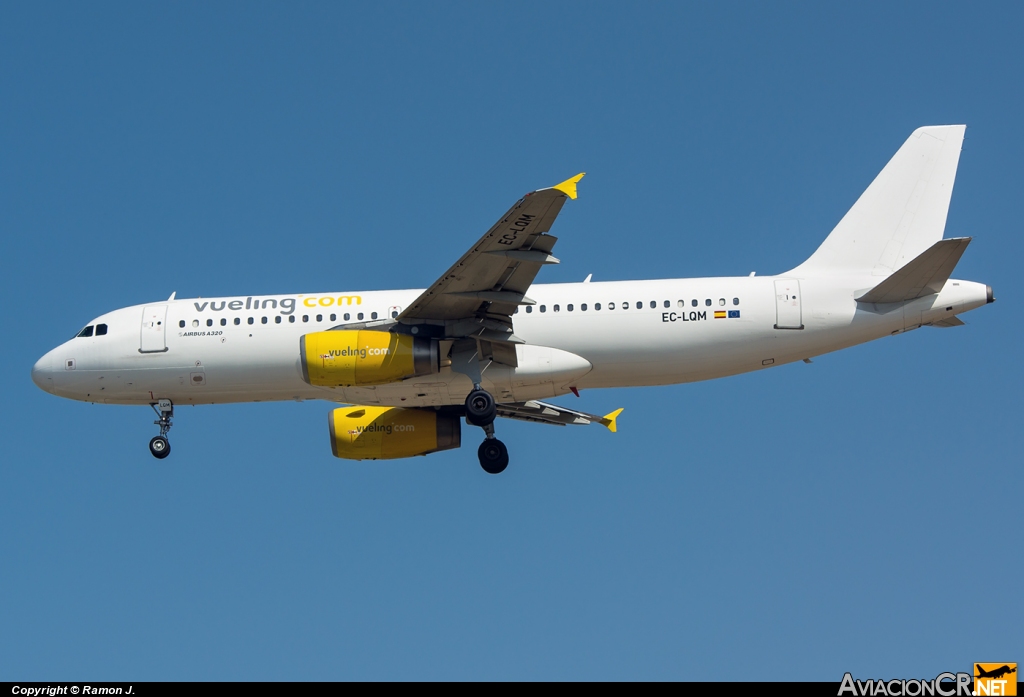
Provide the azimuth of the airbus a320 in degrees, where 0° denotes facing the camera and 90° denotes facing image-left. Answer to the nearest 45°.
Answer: approximately 90°
